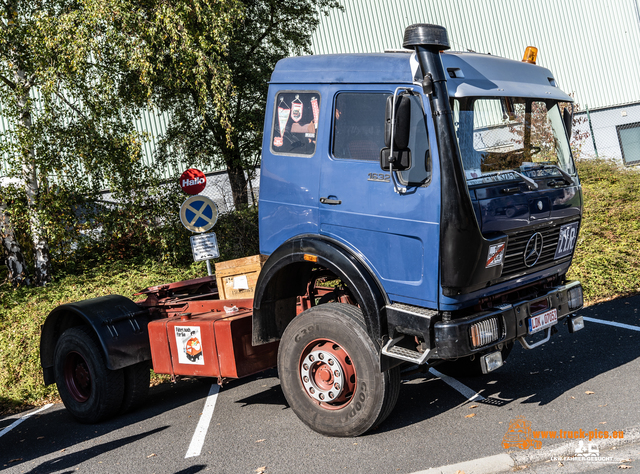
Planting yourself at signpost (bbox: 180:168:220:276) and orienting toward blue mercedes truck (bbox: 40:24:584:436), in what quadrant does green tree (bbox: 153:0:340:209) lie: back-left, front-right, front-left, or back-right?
back-left

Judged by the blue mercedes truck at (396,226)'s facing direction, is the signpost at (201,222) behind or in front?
behind

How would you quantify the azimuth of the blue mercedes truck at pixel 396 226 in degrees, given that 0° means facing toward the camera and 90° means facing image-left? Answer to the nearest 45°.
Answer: approximately 315°
